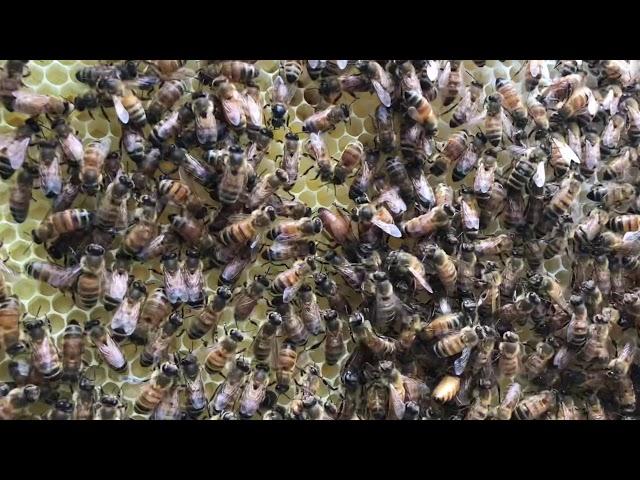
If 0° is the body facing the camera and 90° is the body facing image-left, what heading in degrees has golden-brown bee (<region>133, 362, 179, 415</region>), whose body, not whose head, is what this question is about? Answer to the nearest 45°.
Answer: approximately 225°

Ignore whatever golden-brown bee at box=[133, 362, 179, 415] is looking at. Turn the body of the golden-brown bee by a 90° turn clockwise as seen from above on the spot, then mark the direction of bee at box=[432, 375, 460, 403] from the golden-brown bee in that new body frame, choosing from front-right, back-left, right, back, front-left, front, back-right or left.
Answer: front-left

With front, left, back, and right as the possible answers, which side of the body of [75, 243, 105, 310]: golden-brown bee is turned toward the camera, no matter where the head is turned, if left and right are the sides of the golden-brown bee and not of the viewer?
back

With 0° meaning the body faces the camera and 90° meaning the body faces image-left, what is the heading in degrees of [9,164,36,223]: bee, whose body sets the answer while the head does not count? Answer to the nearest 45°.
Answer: approximately 180°

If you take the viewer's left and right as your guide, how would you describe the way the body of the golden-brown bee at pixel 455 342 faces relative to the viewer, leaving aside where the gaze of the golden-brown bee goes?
facing away from the viewer and to the right of the viewer

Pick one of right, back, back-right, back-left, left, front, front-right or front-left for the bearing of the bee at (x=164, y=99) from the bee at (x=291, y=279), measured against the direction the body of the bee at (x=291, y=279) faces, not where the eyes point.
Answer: left

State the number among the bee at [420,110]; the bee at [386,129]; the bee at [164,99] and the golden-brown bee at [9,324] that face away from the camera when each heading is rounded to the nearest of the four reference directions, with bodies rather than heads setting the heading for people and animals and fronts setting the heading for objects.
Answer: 2

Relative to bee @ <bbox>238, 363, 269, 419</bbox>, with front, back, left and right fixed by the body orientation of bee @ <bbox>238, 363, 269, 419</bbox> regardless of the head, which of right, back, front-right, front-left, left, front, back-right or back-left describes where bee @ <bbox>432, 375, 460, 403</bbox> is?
right

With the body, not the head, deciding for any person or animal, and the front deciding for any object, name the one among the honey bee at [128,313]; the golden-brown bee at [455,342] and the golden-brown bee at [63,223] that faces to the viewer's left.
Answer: the golden-brown bee at [63,223]

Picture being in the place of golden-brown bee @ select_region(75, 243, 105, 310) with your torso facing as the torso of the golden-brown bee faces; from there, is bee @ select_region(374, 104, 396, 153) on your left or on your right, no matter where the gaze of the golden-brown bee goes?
on your right

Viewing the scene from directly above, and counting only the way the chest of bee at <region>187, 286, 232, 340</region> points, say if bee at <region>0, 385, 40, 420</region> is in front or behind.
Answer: behind
